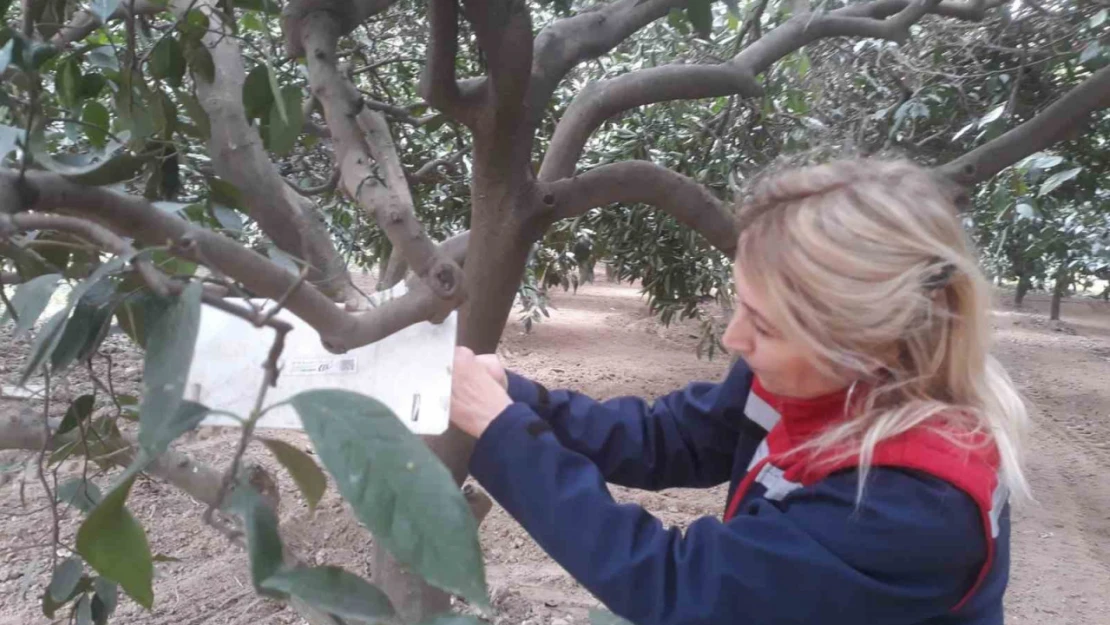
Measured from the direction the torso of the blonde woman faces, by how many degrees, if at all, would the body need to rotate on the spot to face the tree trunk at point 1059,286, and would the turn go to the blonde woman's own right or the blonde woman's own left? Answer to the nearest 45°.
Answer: approximately 90° to the blonde woman's own right

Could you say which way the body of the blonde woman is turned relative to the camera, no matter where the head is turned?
to the viewer's left

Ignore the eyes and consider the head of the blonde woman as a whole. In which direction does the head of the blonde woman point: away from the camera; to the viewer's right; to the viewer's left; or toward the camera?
to the viewer's left
